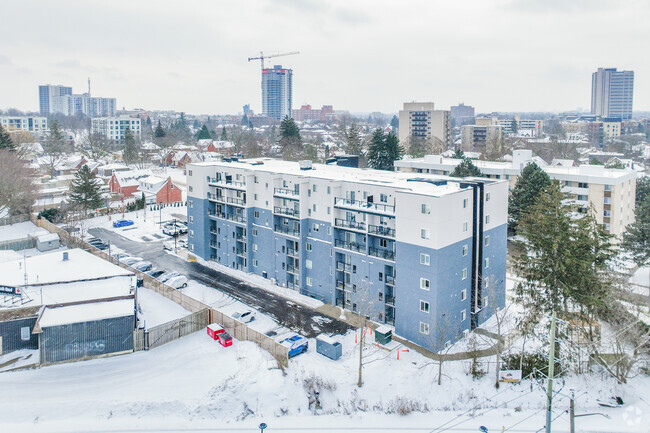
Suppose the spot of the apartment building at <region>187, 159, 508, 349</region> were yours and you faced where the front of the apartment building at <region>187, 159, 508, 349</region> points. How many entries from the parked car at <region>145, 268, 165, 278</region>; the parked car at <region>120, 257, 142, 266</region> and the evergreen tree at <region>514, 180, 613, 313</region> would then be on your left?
1

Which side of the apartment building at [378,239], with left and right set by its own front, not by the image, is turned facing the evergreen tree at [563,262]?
left

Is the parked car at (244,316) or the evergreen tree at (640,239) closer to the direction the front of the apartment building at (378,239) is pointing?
the parked car

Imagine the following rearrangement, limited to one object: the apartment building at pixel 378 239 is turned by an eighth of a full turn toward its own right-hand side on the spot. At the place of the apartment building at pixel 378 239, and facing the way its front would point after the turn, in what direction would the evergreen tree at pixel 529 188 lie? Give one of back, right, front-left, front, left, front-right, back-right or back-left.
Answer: back-right

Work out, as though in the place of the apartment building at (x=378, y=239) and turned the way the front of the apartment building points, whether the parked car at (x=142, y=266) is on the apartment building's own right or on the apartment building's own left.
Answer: on the apartment building's own right

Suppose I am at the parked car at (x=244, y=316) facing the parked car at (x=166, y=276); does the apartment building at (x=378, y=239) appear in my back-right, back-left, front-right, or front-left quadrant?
back-right

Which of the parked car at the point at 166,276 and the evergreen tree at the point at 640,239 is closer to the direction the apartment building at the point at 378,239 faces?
the parked car

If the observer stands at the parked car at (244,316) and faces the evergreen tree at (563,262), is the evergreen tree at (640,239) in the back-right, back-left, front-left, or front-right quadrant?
front-left

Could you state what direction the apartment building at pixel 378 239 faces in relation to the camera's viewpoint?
facing the viewer and to the left of the viewer

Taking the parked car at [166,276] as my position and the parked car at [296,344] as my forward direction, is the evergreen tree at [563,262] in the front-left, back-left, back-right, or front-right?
front-left

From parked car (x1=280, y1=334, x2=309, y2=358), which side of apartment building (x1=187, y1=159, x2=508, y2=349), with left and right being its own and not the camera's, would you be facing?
front
